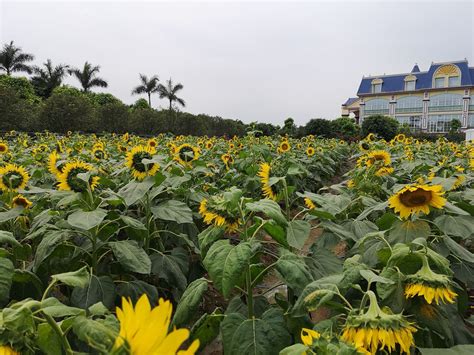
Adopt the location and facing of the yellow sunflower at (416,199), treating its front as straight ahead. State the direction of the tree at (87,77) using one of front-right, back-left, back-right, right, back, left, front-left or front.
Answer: back-right

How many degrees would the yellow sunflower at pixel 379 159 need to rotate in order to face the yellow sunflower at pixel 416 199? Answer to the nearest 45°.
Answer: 0° — it already faces it

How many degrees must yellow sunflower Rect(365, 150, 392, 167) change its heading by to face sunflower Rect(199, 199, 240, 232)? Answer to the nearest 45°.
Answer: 0° — it already faces it

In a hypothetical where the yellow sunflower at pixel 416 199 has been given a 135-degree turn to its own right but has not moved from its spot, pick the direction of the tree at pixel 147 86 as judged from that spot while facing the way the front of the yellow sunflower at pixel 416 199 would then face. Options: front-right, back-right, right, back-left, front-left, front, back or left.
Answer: front

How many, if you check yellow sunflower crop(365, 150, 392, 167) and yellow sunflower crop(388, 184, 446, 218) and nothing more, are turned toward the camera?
2

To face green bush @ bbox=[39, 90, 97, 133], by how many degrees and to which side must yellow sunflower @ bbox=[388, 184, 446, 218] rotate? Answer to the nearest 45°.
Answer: approximately 135° to its right

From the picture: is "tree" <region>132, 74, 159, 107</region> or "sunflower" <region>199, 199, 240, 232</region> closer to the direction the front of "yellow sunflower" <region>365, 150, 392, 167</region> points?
the sunflower

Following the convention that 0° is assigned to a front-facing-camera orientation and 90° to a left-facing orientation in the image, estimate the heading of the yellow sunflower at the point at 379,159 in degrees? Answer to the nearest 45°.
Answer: approximately 0°

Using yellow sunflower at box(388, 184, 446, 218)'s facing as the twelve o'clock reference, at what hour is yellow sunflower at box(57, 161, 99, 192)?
yellow sunflower at box(57, 161, 99, 192) is roughly at 3 o'clock from yellow sunflower at box(388, 184, 446, 218).

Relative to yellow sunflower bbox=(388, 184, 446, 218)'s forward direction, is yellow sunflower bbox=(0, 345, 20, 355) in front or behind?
in front

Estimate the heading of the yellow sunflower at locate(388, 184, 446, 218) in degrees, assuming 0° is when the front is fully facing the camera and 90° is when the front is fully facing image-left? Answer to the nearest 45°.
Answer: approximately 0°

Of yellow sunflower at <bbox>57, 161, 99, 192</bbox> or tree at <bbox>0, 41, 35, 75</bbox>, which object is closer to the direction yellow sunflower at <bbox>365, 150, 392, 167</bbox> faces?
the yellow sunflower

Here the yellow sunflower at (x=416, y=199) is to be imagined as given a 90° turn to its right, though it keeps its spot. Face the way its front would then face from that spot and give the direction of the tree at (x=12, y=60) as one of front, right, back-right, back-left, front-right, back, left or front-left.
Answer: front-right
